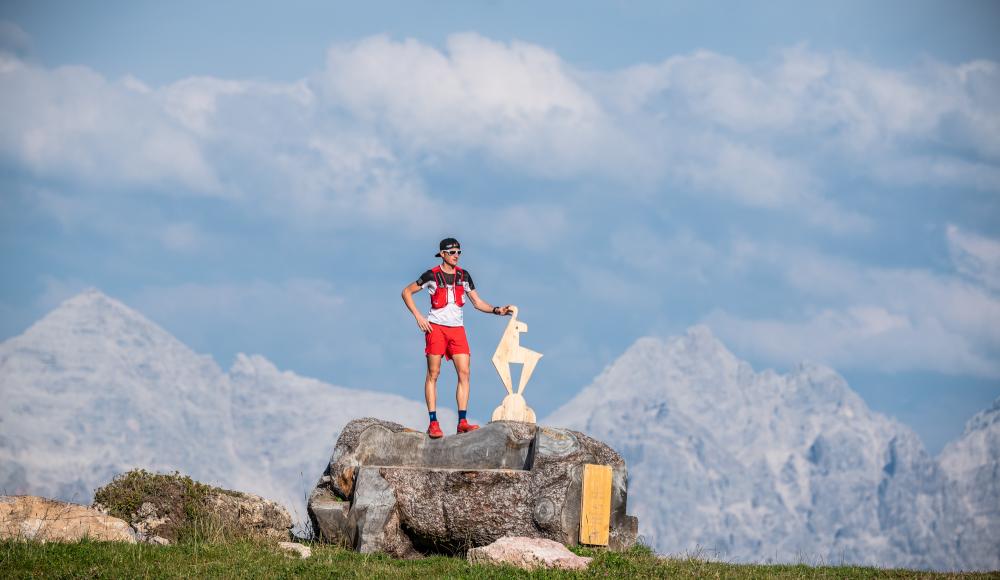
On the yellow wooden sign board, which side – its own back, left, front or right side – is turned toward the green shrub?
right

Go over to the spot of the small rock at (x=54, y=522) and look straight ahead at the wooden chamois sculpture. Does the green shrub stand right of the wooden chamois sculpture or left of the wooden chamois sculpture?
left

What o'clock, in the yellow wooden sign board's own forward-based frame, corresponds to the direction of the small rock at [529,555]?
The small rock is roughly at 1 o'clock from the yellow wooden sign board.

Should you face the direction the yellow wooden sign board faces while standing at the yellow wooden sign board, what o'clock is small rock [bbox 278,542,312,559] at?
The small rock is roughly at 3 o'clock from the yellow wooden sign board.

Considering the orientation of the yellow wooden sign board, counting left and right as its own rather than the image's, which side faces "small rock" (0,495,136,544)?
right

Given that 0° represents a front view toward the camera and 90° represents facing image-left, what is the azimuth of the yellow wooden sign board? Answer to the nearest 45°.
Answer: approximately 0°
